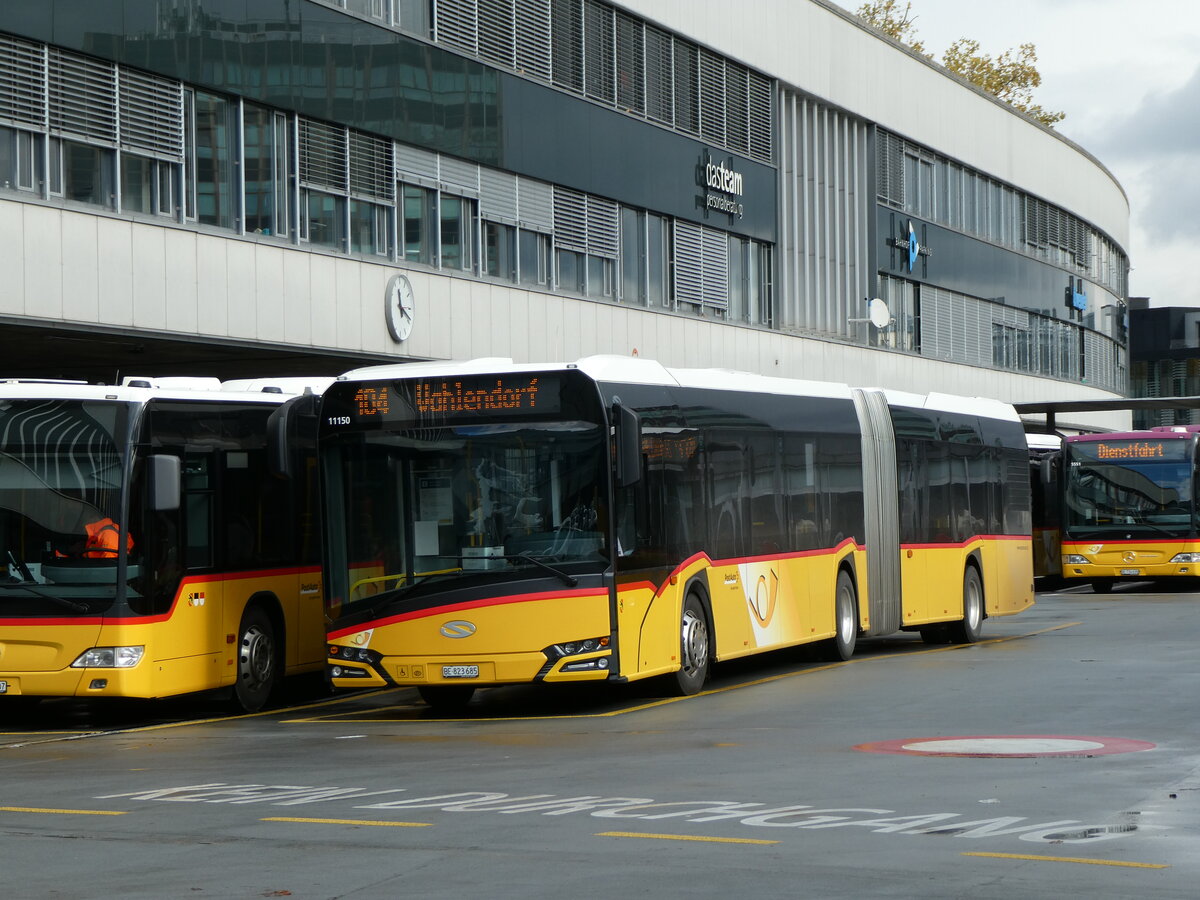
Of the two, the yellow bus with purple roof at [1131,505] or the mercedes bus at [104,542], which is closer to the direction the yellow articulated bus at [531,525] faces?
the mercedes bus

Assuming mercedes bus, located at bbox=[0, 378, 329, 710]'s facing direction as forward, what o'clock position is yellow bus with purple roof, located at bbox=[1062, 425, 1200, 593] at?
The yellow bus with purple roof is roughly at 6 o'clock from the mercedes bus.

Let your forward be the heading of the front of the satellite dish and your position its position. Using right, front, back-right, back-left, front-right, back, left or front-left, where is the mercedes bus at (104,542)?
front-right

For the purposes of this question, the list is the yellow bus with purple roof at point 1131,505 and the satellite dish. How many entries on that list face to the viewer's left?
0

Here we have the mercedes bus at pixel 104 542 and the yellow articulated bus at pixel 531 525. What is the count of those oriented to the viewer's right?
0

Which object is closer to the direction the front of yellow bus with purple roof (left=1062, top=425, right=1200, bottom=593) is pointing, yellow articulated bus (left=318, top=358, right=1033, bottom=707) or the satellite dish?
the yellow articulated bus

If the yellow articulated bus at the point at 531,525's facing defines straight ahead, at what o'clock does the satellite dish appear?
The satellite dish is roughly at 5 o'clock from the yellow articulated bus.

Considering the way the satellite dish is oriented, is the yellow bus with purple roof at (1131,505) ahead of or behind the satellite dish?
ahead

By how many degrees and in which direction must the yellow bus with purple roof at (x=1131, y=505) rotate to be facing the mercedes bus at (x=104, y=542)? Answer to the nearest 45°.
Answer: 0° — it already faces it

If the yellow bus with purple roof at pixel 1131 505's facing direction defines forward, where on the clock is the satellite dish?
The satellite dish is roughly at 5 o'clock from the yellow bus with purple roof.

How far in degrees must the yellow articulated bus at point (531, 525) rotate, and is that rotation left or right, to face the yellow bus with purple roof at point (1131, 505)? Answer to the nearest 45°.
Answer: approximately 180°

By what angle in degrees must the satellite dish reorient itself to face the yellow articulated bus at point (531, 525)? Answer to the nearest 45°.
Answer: approximately 45° to its right
